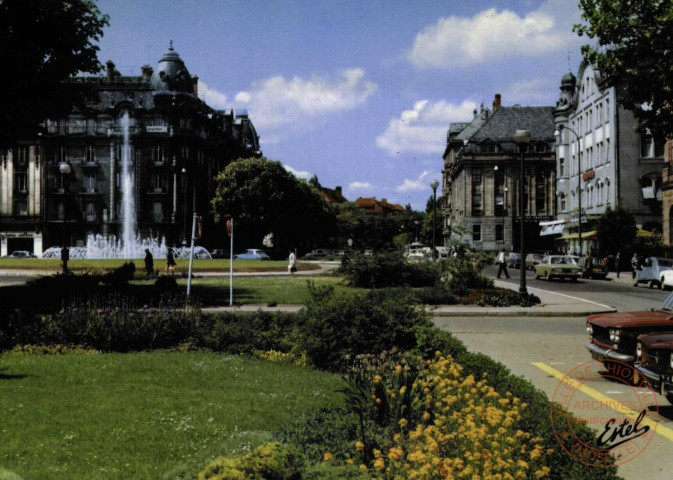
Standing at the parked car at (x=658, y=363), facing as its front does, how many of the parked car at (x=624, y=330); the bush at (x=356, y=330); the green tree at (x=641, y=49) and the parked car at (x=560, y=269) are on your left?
0

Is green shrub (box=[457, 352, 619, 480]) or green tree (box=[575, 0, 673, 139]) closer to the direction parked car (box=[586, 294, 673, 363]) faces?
the green shrub

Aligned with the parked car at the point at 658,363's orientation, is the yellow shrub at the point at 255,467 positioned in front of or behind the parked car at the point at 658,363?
in front

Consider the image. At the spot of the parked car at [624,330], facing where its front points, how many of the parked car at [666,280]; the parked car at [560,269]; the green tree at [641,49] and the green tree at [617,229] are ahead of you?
0

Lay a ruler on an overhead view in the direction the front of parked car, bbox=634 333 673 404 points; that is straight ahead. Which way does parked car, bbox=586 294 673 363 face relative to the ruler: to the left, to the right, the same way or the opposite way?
the same way

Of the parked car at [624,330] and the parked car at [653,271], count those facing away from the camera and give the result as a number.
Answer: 0

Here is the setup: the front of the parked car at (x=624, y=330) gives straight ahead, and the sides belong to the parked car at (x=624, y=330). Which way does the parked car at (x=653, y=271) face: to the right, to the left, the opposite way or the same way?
the same way

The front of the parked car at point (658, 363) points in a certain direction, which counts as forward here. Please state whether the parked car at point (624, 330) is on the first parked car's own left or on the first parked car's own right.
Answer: on the first parked car's own right

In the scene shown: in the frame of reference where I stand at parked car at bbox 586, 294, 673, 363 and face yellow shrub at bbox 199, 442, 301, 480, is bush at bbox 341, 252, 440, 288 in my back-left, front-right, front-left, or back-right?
back-right

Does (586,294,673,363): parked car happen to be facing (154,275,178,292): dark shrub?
no

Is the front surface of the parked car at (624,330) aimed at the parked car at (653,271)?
no

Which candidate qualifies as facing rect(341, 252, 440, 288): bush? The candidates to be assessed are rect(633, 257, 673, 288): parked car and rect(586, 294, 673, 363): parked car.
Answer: rect(633, 257, 673, 288): parked car

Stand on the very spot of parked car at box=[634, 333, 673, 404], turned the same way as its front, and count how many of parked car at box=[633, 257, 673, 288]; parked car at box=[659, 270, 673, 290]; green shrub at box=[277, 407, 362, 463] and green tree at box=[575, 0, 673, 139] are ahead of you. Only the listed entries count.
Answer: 1

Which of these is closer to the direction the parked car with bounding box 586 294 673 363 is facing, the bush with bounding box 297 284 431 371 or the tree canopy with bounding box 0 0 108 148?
the bush

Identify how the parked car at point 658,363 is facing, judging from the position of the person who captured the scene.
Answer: facing the viewer and to the left of the viewer

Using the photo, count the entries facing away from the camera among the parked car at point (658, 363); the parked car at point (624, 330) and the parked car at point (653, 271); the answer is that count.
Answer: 0

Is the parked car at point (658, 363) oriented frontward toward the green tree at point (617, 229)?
no

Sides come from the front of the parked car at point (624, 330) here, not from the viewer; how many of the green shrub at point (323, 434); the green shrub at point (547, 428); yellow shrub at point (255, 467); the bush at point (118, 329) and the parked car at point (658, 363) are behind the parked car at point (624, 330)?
0

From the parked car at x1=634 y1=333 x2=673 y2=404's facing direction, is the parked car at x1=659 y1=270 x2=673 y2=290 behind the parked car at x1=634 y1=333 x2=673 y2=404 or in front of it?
behind

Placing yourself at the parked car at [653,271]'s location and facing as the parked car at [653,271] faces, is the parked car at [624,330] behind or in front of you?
in front

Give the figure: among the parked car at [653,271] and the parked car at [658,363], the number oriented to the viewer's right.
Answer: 0
